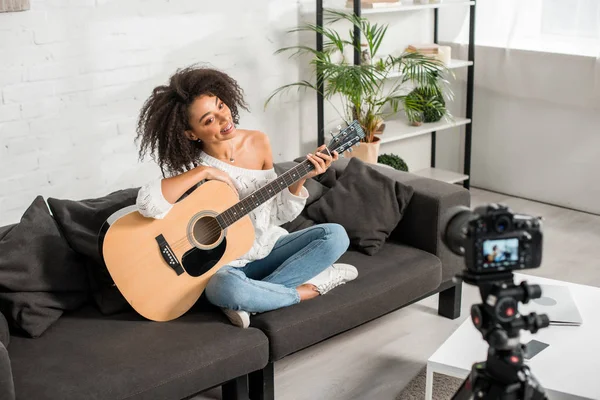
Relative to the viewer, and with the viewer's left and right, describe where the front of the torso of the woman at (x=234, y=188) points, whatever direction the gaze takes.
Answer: facing the viewer and to the right of the viewer

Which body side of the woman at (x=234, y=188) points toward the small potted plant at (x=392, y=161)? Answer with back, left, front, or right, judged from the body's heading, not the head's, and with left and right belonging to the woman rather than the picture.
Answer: left

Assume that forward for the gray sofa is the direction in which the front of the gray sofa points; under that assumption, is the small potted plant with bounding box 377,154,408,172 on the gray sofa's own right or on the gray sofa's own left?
on the gray sofa's own left

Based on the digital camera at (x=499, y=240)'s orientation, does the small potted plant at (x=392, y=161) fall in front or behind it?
in front

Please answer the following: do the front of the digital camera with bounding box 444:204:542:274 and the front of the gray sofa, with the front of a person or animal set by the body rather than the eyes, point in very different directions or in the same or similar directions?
very different directions

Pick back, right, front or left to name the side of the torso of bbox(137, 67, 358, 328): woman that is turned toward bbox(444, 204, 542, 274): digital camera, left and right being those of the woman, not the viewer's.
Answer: front

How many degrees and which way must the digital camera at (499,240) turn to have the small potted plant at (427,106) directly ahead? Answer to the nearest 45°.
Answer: approximately 45° to its right

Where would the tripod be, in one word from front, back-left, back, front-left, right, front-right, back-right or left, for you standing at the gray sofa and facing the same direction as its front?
front

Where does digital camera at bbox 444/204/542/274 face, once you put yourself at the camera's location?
facing away from the viewer and to the left of the viewer

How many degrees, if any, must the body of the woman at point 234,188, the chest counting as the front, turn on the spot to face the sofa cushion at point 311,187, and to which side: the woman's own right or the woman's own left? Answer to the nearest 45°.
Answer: approximately 90° to the woman's own left

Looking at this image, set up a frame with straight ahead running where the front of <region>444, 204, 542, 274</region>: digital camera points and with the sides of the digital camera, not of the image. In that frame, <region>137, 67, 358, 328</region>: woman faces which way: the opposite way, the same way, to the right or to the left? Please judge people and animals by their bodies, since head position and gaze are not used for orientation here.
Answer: the opposite way

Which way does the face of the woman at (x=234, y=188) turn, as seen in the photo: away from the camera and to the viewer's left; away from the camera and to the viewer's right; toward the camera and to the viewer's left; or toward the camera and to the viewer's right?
toward the camera and to the viewer's right

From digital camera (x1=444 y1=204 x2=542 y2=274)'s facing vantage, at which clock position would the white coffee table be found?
The white coffee table is roughly at 2 o'clock from the digital camera.

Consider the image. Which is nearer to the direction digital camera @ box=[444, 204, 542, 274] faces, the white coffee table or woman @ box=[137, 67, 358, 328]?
the woman

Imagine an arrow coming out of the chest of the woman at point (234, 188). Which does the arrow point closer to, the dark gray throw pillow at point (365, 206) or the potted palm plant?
the dark gray throw pillow

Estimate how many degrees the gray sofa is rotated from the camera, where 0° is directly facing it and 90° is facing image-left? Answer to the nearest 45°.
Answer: approximately 315°
